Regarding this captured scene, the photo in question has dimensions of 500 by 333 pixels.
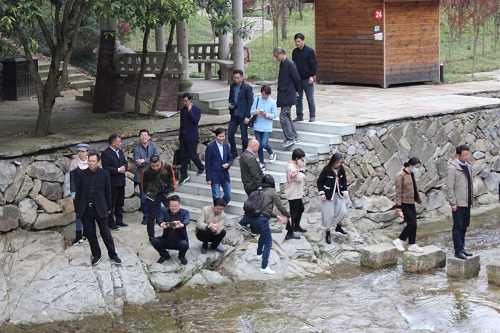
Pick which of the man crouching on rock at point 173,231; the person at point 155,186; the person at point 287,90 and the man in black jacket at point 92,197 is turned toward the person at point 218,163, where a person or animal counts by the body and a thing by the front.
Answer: the person at point 287,90

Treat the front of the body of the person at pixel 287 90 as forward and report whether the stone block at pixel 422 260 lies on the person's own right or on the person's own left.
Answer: on the person's own left

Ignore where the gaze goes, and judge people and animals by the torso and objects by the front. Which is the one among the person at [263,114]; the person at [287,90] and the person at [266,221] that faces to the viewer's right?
the person at [266,221]

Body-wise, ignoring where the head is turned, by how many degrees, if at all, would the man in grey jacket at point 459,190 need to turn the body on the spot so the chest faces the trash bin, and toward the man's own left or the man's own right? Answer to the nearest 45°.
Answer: approximately 180°

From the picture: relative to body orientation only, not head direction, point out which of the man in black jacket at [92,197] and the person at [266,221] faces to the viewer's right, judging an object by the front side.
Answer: the person

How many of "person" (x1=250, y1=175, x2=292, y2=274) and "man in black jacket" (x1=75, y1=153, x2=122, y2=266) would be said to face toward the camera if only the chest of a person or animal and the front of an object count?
1
